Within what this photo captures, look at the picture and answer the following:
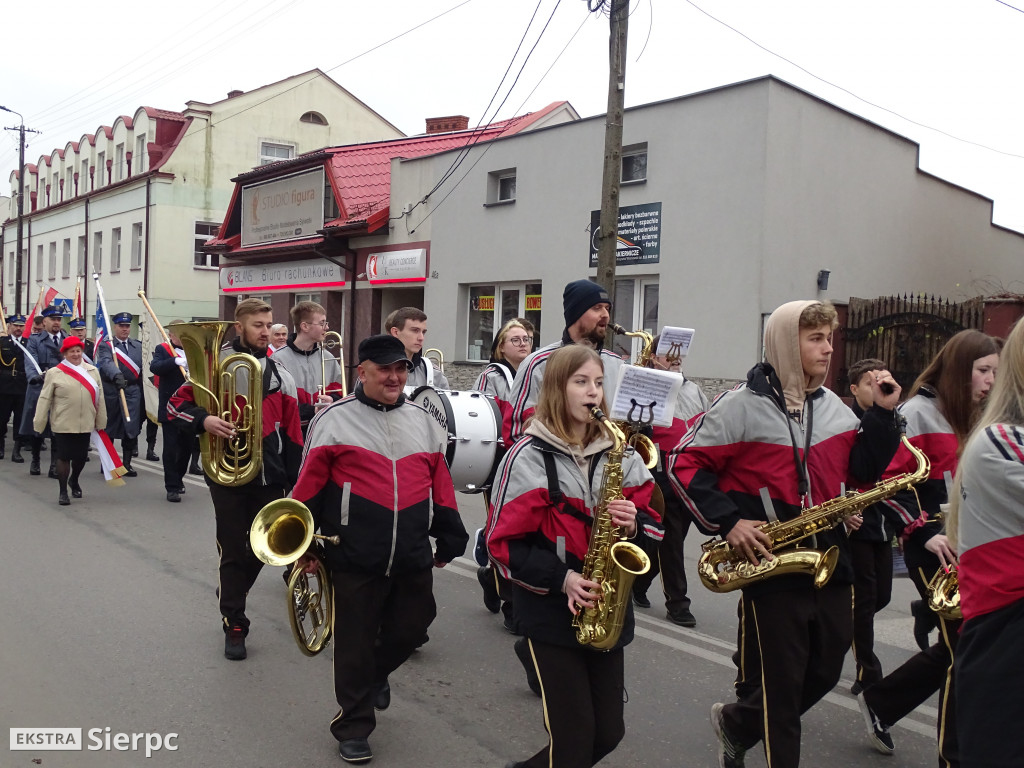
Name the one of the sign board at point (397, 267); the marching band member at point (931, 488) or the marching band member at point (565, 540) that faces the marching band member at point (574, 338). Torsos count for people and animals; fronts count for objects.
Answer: the sign board

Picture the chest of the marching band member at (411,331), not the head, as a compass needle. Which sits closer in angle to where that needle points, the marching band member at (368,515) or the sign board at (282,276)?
the marching band member

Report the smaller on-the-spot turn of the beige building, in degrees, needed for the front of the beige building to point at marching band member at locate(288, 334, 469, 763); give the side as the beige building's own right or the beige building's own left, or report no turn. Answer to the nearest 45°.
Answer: approximately 45° to the beige building's own left

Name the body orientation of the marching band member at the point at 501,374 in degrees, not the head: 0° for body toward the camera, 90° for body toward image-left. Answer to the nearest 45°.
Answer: approximately 315°

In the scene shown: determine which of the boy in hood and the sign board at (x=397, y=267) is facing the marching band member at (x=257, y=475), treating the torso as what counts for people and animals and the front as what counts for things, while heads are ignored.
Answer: the sign board

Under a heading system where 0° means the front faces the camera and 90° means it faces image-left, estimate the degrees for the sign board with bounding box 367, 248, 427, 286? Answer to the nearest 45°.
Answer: approximately 0°

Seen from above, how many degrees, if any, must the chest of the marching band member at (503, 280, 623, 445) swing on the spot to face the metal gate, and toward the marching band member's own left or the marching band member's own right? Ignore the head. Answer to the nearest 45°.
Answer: approximately 90° to the marching band member's own left

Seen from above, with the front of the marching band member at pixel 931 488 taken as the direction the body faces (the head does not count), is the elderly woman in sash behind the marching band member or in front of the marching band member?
behind
